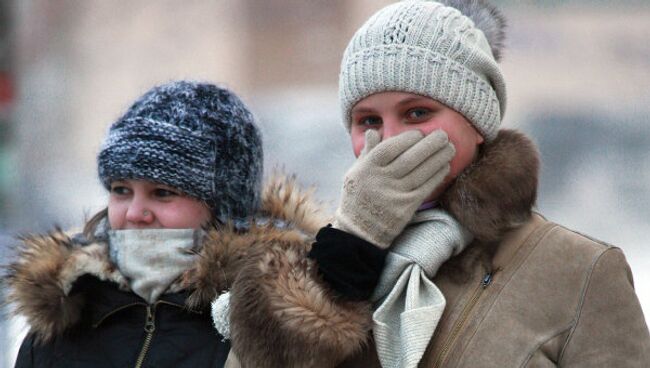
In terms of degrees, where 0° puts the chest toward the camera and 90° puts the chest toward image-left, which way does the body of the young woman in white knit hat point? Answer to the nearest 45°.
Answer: approximately 45°

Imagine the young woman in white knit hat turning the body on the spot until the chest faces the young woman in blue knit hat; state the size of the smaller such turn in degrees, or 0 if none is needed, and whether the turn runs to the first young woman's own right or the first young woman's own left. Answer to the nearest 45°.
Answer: approximately 45° to the first young woman's own right
